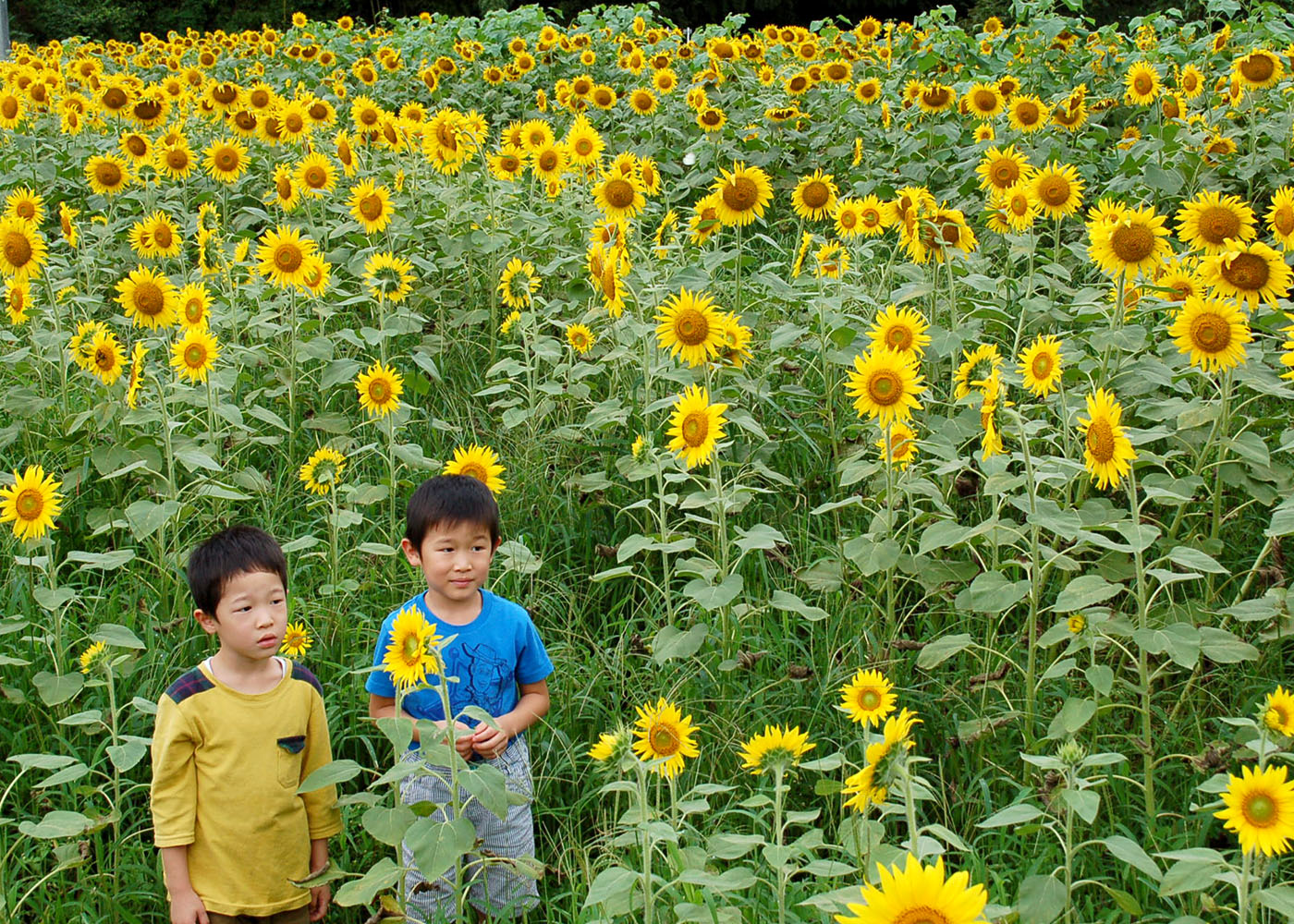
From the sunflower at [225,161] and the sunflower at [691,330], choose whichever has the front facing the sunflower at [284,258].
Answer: the sunflower at [225,161]

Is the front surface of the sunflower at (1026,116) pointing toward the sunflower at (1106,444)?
yes

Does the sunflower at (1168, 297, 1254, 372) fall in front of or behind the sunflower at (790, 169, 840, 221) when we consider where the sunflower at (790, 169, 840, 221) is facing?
in front

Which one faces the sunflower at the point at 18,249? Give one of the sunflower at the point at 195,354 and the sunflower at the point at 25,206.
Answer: the sunflower at the point at 25,206

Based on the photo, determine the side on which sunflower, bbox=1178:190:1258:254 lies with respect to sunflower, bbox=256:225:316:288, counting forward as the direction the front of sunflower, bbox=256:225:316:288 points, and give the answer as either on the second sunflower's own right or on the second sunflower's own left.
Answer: on the second sunflower's own left

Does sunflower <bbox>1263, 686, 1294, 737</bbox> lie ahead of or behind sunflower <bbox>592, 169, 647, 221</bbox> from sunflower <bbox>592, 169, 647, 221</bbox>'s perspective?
ahead

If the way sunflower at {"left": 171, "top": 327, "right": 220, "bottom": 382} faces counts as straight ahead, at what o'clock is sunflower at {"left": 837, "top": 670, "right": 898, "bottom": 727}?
sunflower at {"left": 837, "top": 670, "right": 898, "bottom": 727} is roughly at 11 o'clock from sunflower at {"left": 171, "top": 327, "right": 220, "bottom": 382}.

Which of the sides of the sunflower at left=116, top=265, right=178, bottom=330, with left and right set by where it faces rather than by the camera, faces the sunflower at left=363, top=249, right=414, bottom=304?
left

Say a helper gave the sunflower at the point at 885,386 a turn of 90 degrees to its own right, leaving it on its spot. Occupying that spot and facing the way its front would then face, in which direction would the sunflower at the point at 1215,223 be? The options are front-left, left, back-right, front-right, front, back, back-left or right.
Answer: back-right

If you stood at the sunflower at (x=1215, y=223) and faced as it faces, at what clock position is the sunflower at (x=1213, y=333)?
the sunflower at (x=1213, y=333) is roughly at 12 o'clock from the sunflower at (x=1215, y=223).

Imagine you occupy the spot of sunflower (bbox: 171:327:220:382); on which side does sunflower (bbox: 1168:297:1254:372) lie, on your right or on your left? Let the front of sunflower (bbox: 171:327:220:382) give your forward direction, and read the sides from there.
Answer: on your left
